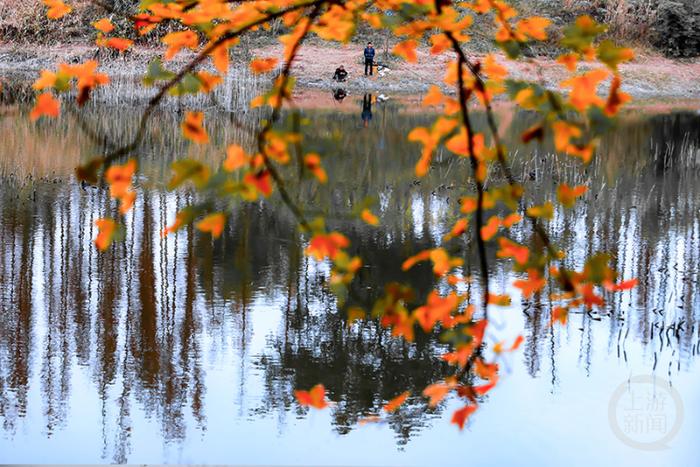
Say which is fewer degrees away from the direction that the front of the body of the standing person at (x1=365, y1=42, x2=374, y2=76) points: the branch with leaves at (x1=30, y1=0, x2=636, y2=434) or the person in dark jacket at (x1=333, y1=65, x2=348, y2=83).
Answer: the branch with leaves

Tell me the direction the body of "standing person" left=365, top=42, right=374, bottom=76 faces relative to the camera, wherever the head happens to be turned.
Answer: toward the camera

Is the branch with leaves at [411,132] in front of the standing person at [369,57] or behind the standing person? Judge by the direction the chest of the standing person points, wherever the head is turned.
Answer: in front

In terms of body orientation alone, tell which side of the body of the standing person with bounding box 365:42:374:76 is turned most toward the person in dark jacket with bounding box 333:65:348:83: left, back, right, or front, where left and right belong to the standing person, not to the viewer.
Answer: right
